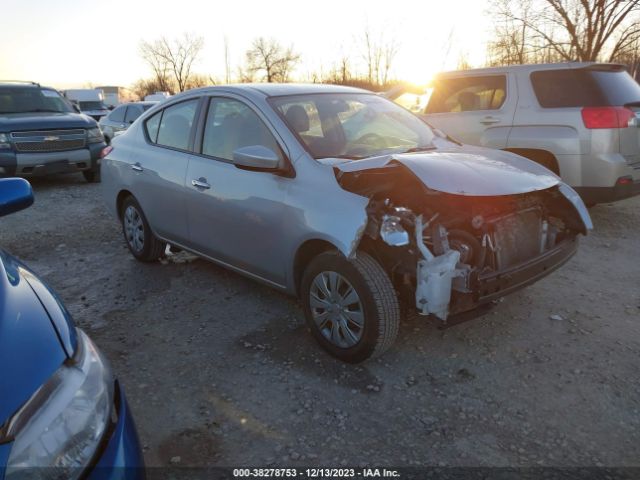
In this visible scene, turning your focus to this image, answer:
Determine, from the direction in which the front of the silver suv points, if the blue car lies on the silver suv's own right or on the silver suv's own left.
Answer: on the silver suv's own left

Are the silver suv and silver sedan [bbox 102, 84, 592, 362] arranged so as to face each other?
no

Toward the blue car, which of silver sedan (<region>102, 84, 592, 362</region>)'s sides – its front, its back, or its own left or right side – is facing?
right

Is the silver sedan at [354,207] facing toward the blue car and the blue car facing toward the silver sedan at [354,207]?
no

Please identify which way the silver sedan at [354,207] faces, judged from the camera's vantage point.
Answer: facing the viewer and to the right of the viewer

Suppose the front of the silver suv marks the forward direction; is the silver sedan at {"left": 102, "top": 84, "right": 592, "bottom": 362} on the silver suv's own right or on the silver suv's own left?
on the silver suv's own left

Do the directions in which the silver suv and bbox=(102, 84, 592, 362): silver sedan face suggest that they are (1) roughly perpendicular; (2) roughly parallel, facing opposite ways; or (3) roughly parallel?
roughly parallel, facing opposite ways

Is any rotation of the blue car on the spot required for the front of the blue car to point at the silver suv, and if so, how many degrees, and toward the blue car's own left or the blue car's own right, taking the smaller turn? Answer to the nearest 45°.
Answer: approximately 90° to the blue car's own left

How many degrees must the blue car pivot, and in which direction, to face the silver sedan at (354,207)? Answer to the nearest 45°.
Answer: approximately 90° to its left

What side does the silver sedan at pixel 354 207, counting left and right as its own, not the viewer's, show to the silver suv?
left

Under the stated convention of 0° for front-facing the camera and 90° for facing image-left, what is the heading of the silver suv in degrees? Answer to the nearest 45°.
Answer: approximately 135°

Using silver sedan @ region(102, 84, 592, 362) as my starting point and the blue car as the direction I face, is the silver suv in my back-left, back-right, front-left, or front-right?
back-left

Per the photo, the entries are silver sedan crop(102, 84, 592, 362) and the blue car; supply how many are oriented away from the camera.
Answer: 0

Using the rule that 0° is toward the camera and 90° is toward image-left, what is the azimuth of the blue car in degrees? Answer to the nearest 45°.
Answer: approximately 315°

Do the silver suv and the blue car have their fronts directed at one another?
no
